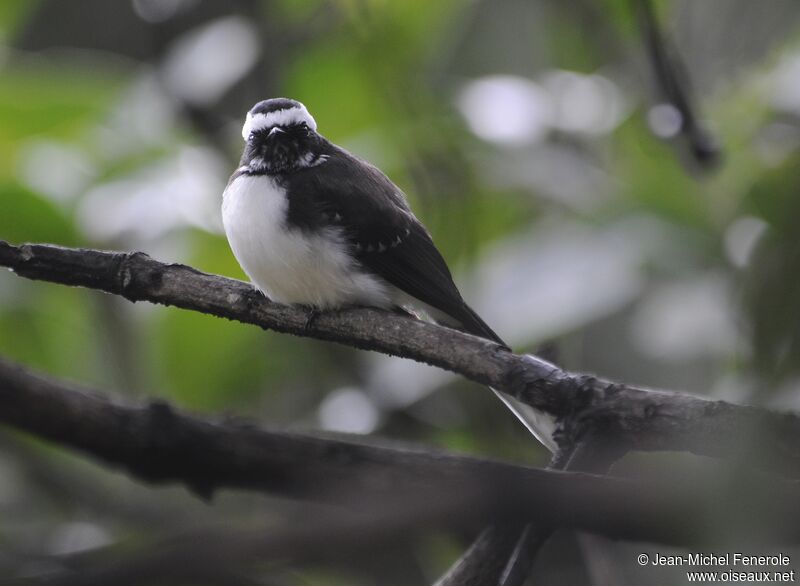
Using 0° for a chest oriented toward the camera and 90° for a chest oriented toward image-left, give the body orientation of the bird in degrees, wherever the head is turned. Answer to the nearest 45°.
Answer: approximately 45°

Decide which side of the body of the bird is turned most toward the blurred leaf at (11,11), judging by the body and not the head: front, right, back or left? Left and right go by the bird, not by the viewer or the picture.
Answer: right

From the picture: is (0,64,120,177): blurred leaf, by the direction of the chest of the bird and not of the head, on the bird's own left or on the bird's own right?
on the bird's own right

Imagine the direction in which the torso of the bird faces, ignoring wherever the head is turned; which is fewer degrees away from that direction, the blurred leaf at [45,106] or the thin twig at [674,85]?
the blurred leaf

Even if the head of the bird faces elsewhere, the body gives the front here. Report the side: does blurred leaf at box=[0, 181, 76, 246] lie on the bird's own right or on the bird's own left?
on the bird's own right

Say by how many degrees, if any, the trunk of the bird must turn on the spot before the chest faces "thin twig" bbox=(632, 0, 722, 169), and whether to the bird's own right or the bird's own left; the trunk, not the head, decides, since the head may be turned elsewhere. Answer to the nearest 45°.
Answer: approximately 135° to the bird's own left
